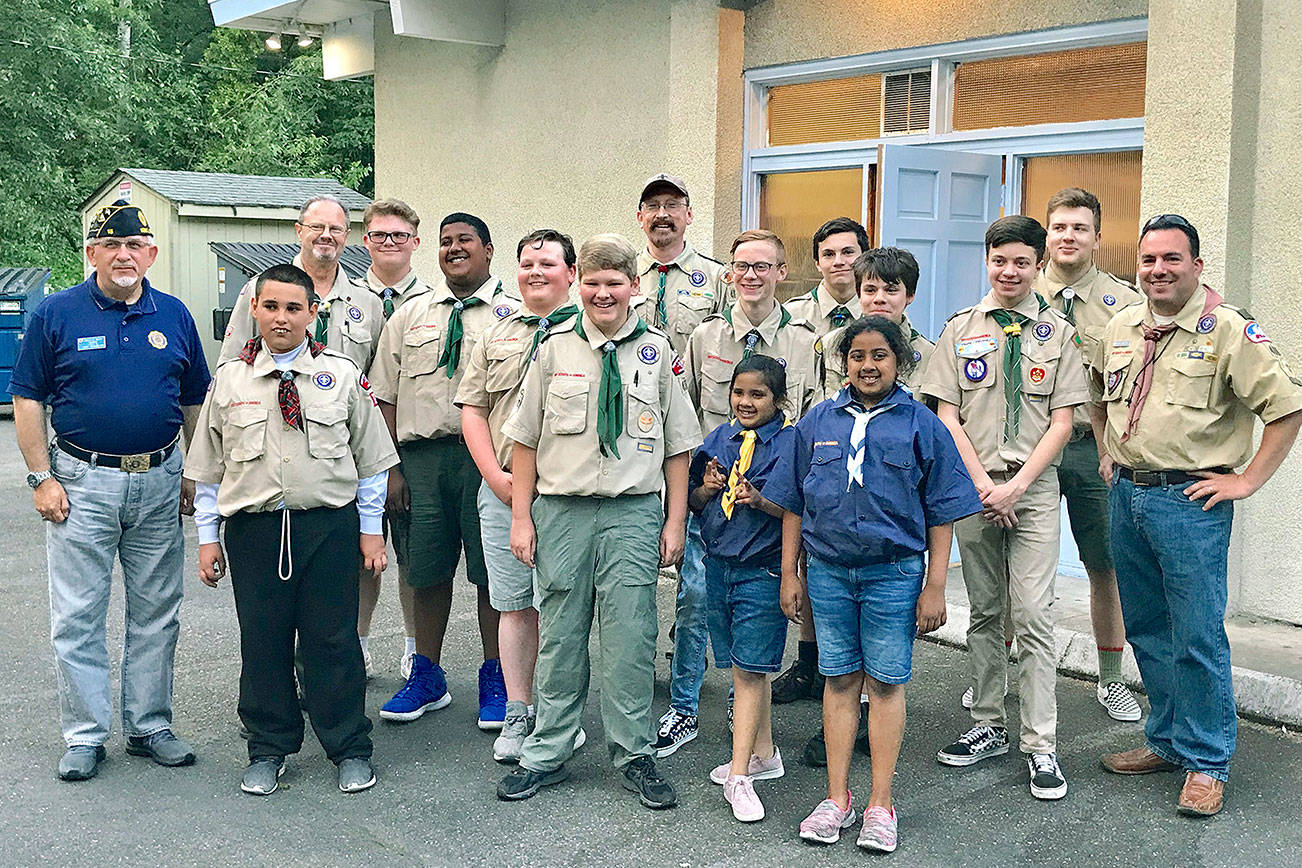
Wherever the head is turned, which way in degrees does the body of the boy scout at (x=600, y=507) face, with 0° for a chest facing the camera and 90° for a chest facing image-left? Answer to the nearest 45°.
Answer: approximately 0°

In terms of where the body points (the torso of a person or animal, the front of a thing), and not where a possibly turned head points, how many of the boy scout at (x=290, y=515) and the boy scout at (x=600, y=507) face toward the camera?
2

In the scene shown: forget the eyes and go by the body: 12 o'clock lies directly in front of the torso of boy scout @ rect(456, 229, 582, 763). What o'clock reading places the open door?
The open door is roughly at 9 o'clock from the boy scout.

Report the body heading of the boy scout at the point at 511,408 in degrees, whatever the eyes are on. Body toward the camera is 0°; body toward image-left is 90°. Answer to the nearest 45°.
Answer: approximately 315°

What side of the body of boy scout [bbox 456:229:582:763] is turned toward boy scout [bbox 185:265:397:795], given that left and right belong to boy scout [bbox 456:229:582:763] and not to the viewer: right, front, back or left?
right

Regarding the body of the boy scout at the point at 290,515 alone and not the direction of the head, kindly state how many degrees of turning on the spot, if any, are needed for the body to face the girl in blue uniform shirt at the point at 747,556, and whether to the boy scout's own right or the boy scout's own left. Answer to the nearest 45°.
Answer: approximately 90° to the boy scout's own left

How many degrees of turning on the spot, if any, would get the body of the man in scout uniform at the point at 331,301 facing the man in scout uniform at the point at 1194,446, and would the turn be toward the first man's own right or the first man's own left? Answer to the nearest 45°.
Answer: approximately 45° to the first man's own left

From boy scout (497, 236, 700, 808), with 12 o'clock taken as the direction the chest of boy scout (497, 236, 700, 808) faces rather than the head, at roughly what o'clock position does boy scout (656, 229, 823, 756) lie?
boy scout (656, 229, 823, 756) is roughly at 7 o'clock from boy scout (497, 236, 700, 808).

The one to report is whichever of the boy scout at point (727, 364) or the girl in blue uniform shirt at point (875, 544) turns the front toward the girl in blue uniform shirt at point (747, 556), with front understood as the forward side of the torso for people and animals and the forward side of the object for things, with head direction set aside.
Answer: the boy scout

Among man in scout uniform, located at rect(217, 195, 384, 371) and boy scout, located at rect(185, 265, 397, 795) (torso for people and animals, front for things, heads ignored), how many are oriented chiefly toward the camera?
2
